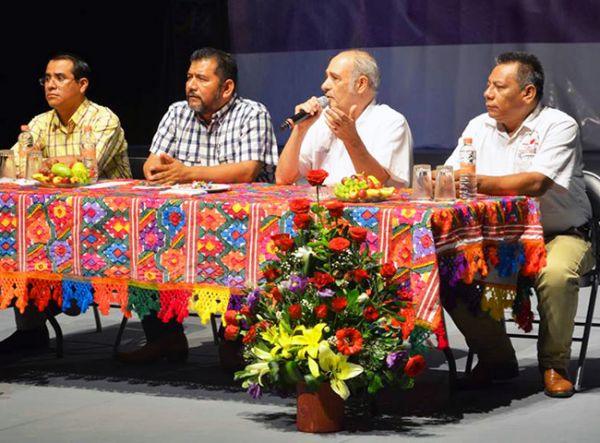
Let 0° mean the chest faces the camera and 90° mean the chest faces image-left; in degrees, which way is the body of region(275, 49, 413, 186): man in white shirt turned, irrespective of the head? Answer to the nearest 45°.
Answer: approximately 45°

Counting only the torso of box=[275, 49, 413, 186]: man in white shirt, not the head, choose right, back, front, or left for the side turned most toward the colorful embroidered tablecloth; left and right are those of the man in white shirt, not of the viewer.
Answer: front

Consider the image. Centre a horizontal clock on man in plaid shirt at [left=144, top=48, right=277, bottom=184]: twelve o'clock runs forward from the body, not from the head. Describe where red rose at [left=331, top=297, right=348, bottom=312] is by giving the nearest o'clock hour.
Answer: The red rose is roughly at 10 o'clock from the man in plaid shirt.

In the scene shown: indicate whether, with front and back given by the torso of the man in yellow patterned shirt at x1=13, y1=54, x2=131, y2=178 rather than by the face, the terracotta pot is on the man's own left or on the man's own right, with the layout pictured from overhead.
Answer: on the man's own left

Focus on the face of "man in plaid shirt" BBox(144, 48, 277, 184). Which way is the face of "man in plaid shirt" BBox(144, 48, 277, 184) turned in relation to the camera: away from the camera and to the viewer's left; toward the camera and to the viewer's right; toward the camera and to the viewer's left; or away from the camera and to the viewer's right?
toward the camera and to the viewer's left

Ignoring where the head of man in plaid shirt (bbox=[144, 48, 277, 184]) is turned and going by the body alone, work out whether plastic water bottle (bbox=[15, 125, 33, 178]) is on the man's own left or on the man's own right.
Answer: on the man's own right

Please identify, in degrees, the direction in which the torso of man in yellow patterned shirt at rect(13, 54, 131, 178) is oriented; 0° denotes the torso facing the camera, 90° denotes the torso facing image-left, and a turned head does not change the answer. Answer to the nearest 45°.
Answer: approximately 45°

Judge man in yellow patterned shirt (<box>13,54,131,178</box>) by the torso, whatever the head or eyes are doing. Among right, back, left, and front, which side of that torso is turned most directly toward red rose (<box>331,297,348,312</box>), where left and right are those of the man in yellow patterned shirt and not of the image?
left

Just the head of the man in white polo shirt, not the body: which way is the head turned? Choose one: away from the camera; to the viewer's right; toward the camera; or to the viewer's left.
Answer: to the viewer's left

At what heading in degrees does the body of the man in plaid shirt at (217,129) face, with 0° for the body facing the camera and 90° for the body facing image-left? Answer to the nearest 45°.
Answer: approximately 45°

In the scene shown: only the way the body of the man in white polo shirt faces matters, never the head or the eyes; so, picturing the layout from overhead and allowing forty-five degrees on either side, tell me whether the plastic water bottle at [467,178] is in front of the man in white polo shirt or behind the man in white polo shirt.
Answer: in front

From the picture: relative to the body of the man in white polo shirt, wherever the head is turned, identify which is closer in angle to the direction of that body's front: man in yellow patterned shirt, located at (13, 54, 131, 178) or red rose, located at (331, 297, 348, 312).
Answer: the red rose
